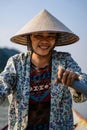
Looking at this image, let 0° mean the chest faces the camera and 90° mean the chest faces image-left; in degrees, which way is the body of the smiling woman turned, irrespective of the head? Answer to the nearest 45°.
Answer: approximately 0°
